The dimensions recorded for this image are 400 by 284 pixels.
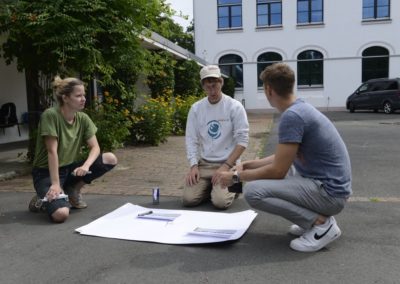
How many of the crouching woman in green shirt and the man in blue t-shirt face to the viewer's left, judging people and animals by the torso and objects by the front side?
1

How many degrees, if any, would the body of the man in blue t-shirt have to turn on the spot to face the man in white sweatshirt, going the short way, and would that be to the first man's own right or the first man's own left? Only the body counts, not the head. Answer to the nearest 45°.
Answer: approximately 45° to the first man's own right

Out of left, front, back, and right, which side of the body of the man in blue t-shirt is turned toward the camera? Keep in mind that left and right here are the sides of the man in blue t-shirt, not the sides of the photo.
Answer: left

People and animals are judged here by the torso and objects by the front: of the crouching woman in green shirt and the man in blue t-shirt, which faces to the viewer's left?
the man in blue t-shirt

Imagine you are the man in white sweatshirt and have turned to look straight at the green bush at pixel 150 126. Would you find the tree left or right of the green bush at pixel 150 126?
left

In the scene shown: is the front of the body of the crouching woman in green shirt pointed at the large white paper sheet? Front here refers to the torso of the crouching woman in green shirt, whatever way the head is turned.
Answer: yes

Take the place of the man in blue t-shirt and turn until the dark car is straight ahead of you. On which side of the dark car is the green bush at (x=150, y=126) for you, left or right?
left

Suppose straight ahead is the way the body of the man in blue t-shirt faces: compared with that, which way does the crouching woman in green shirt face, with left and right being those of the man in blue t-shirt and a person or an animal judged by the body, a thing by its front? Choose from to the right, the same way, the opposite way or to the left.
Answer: the opposite way

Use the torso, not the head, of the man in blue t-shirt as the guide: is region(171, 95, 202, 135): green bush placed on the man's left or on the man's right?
on the man's right

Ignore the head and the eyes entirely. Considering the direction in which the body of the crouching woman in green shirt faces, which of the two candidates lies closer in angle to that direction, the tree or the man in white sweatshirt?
the man in white sweatshirt

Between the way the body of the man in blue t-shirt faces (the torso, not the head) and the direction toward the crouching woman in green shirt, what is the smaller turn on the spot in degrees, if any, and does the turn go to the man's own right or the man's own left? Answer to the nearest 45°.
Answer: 0° — they already face them

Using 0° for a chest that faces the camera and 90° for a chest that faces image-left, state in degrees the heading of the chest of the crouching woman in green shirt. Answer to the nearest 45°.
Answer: approximately 315°

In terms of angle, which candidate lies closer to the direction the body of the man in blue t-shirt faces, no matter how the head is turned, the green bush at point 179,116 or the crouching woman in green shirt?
the crouching woman in green shirt
